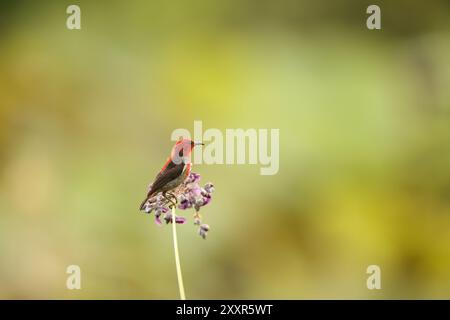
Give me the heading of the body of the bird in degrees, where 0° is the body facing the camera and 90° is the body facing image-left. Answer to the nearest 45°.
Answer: approximately 270°
